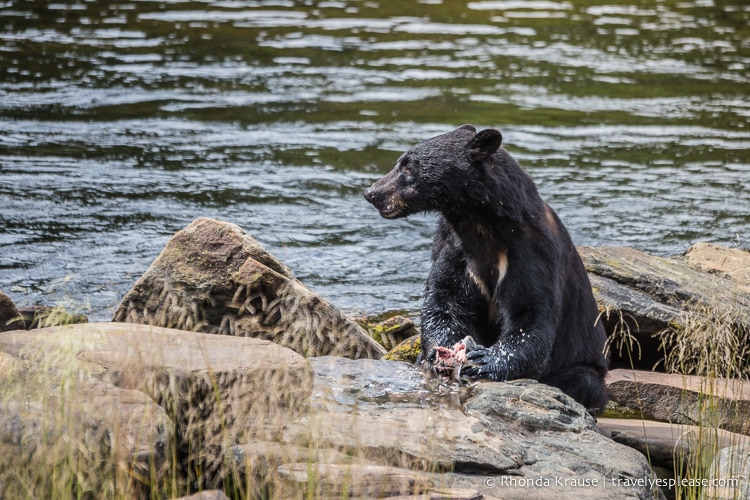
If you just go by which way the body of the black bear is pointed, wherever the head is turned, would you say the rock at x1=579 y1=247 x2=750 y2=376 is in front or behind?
behind

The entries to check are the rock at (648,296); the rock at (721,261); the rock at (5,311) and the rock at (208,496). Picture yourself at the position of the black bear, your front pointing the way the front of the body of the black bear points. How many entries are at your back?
2

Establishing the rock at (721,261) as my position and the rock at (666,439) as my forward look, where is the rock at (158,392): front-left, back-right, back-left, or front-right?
front-right

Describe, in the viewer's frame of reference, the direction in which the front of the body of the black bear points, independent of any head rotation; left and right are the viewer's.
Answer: facing the viewer and to the left of the viewer

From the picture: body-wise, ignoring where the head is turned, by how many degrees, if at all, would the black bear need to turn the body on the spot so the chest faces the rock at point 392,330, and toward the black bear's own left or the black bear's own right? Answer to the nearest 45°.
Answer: approximately 90° to the black bear's own right

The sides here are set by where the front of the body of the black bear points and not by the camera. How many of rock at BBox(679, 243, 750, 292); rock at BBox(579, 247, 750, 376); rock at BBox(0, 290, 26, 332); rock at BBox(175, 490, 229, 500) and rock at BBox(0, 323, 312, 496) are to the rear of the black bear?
2

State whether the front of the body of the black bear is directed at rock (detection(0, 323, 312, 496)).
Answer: yes

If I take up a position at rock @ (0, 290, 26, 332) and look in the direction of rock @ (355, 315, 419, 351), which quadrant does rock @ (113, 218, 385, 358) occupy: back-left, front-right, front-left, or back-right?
front-right

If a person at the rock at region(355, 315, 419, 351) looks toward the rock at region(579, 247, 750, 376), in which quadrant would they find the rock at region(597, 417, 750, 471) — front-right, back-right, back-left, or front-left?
front-right

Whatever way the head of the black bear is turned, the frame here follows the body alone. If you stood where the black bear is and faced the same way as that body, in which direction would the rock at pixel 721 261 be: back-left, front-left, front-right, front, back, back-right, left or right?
back

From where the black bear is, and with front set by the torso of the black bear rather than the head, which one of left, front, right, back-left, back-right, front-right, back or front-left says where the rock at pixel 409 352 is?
right

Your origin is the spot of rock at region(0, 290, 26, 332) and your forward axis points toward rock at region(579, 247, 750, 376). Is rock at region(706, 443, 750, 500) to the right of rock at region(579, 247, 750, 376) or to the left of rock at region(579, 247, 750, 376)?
right

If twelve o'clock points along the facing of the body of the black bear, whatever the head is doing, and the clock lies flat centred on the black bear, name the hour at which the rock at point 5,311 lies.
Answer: The rock is roughly at 1 o'clock from the black bear.

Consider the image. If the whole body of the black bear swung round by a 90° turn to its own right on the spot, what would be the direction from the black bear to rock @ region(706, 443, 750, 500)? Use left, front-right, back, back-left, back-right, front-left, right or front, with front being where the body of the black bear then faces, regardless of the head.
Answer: back

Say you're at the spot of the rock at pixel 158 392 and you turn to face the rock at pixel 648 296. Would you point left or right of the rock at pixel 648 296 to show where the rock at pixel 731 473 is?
right
